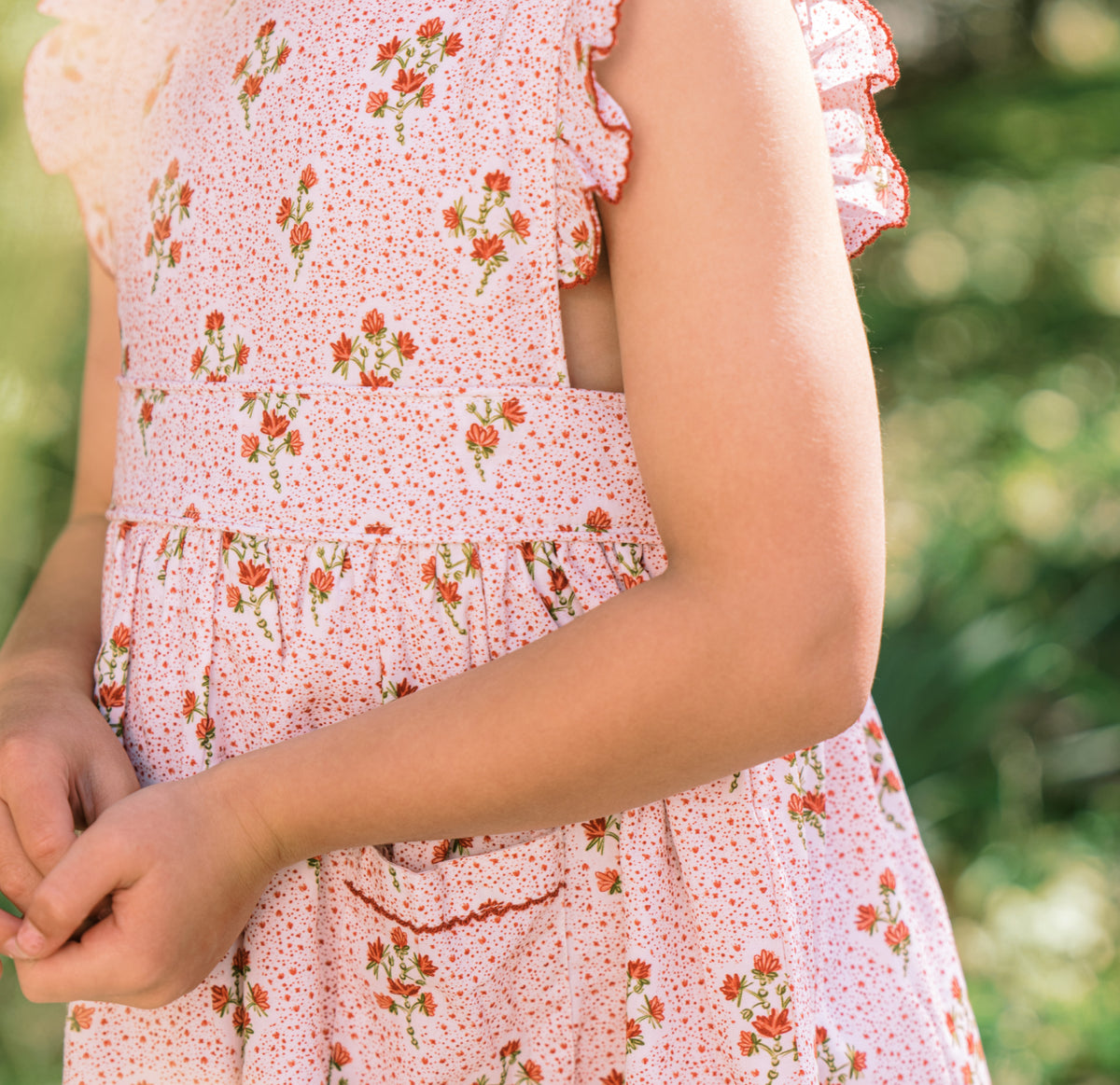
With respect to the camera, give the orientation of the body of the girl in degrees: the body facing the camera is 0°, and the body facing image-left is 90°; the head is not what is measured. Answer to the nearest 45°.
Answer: approximately 45°
